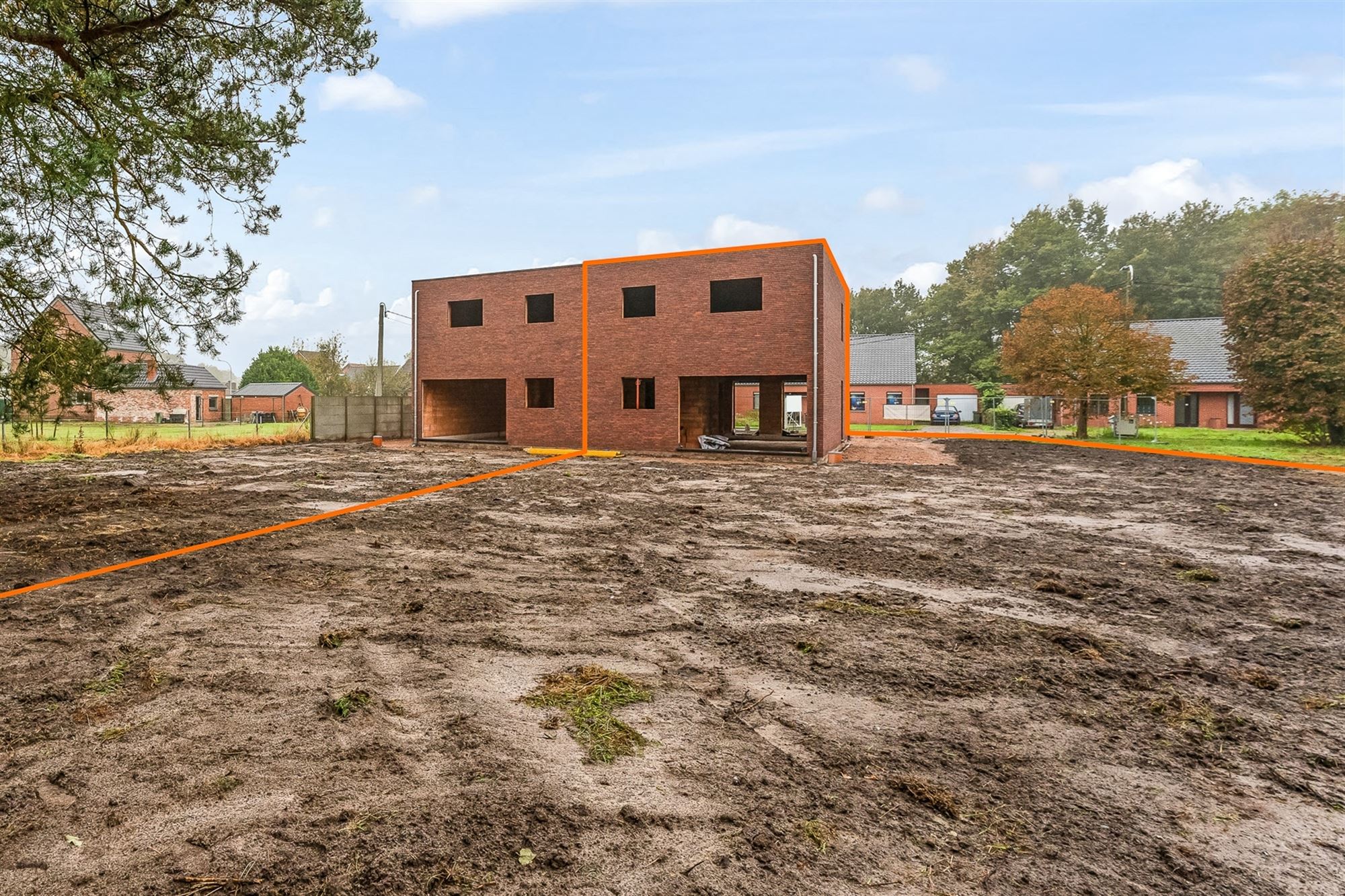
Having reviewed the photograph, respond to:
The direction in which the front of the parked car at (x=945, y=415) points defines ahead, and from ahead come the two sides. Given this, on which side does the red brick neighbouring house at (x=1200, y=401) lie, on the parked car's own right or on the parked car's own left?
on the parked car's own left

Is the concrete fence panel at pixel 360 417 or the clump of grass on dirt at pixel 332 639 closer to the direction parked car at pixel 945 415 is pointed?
the clump of grass on dirt

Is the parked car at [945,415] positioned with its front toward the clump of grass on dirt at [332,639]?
yes

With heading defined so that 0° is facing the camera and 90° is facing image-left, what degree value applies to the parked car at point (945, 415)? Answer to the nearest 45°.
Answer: approximately 0°

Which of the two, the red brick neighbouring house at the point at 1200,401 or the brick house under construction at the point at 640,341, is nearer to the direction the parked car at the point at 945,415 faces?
the brick house under construction

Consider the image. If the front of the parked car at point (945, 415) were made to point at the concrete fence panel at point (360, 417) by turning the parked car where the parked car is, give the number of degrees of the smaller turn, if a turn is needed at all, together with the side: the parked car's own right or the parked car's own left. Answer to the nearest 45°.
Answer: approximately 45° to the parked car's own right

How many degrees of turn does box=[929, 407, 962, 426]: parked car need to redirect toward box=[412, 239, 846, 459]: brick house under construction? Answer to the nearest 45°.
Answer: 0° — it already faces it

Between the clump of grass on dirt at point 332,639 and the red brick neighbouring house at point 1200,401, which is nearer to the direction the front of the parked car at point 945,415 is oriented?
the clump of grass on dirt
